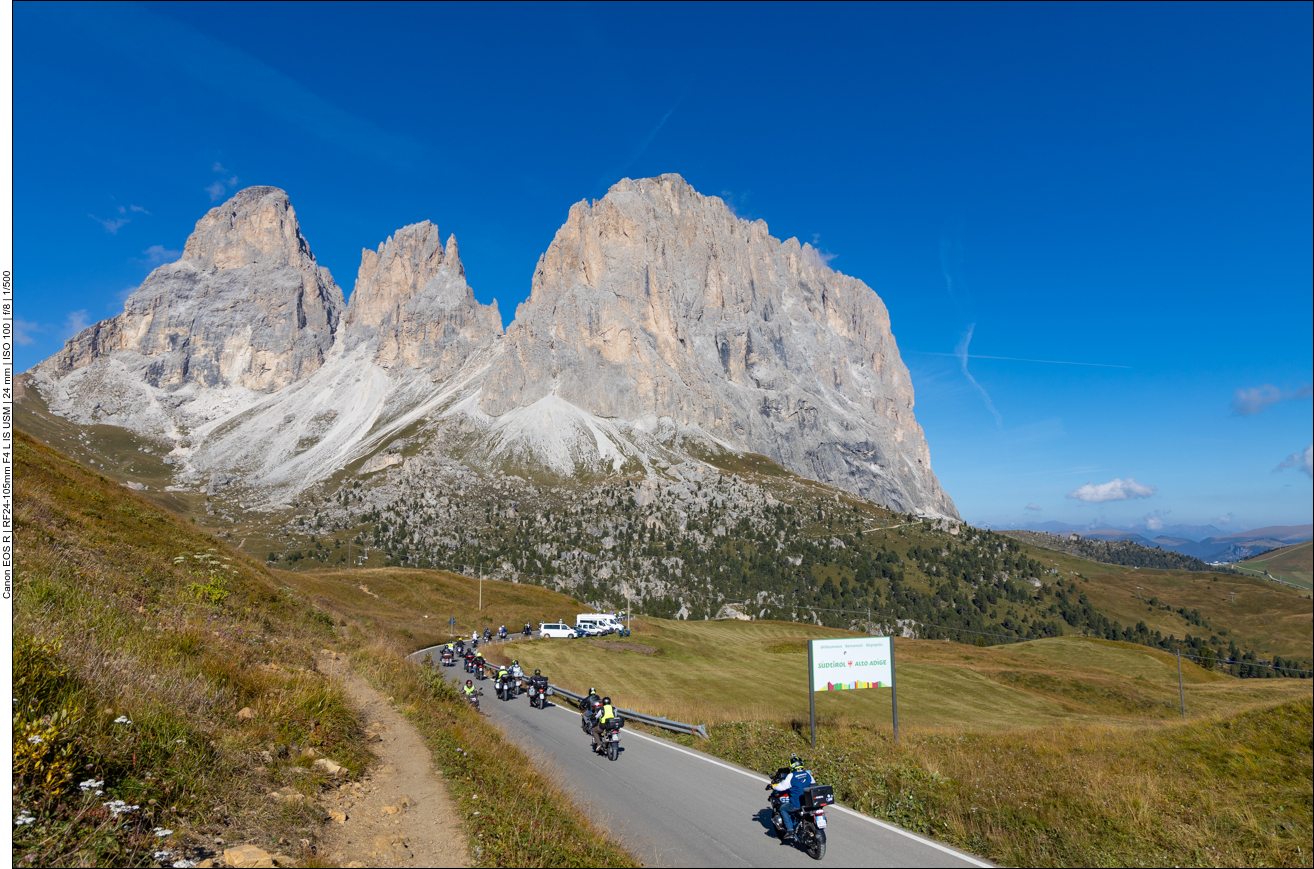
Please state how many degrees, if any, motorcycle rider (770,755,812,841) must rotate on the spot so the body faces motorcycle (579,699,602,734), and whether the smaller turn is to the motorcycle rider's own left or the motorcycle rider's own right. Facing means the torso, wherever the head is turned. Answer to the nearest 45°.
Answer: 0° — they already face it

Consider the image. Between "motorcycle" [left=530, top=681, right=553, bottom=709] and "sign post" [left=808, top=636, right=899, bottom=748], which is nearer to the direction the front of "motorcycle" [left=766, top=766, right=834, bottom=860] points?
the motorcycle

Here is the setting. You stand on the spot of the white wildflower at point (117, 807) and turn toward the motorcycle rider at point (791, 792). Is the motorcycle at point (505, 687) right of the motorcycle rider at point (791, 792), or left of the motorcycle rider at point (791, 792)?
left

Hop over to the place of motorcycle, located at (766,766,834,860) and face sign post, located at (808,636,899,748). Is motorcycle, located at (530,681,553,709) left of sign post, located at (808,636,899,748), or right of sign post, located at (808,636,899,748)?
left

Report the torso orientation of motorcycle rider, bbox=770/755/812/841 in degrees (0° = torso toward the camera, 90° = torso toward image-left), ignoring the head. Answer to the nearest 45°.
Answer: approximately 135°
